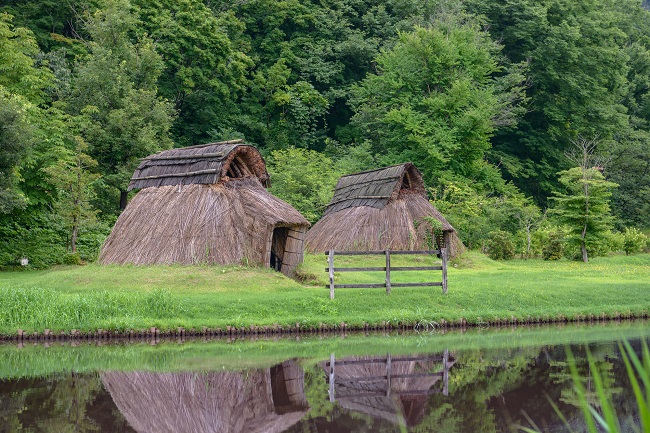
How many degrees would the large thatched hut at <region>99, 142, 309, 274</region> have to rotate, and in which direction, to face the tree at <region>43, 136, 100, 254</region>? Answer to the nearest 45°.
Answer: approximately 180°

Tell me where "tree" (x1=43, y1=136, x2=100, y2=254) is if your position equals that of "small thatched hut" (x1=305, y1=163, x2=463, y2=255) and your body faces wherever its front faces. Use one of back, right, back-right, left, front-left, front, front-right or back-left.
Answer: back-right

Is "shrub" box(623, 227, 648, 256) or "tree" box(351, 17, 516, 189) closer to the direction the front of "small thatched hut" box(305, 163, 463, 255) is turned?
the shrub

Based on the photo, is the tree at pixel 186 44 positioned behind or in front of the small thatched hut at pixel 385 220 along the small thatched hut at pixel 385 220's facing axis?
behind

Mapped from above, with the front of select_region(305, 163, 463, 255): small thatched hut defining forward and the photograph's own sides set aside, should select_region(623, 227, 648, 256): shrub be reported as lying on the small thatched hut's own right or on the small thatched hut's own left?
on the small thatched hut's own left

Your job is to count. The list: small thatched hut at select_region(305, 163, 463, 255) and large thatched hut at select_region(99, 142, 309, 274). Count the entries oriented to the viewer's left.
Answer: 0

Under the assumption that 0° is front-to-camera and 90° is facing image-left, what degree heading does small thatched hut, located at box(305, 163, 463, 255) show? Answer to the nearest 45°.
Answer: approximately 315°

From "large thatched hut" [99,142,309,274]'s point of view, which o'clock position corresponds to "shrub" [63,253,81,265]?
The shrub is roughly at 6 o'clock from the large thatched hut.

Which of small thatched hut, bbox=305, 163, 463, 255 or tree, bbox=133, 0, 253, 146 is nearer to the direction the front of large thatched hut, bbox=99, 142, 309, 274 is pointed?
the small thatched hut

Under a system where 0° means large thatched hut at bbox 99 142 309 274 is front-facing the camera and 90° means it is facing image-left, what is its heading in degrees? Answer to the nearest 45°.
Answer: approximately 315°
